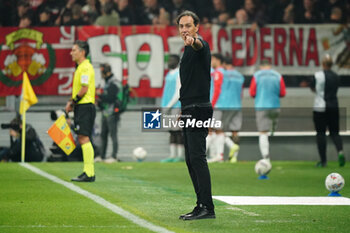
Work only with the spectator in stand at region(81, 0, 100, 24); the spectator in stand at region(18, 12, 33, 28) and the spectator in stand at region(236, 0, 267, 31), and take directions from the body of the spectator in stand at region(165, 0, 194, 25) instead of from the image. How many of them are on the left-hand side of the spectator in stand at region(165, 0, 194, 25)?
1

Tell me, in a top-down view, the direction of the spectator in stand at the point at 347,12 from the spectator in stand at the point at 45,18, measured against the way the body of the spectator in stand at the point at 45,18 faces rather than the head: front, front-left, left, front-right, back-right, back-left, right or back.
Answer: left

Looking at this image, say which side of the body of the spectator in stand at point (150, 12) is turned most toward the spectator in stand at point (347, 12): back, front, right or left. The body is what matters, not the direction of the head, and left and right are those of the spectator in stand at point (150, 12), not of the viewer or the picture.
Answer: left

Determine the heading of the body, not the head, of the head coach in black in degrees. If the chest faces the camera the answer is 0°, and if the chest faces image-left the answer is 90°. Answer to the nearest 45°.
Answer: approximately 45°

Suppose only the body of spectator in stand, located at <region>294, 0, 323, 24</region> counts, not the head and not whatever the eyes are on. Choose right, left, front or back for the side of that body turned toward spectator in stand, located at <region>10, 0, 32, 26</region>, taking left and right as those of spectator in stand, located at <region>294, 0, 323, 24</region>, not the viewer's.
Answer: right

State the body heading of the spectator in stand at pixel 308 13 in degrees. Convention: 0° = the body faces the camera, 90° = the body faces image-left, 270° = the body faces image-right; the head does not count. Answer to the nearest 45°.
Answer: approximately 0°

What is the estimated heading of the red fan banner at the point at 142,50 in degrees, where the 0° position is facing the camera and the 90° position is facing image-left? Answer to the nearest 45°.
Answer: approximately 0°
